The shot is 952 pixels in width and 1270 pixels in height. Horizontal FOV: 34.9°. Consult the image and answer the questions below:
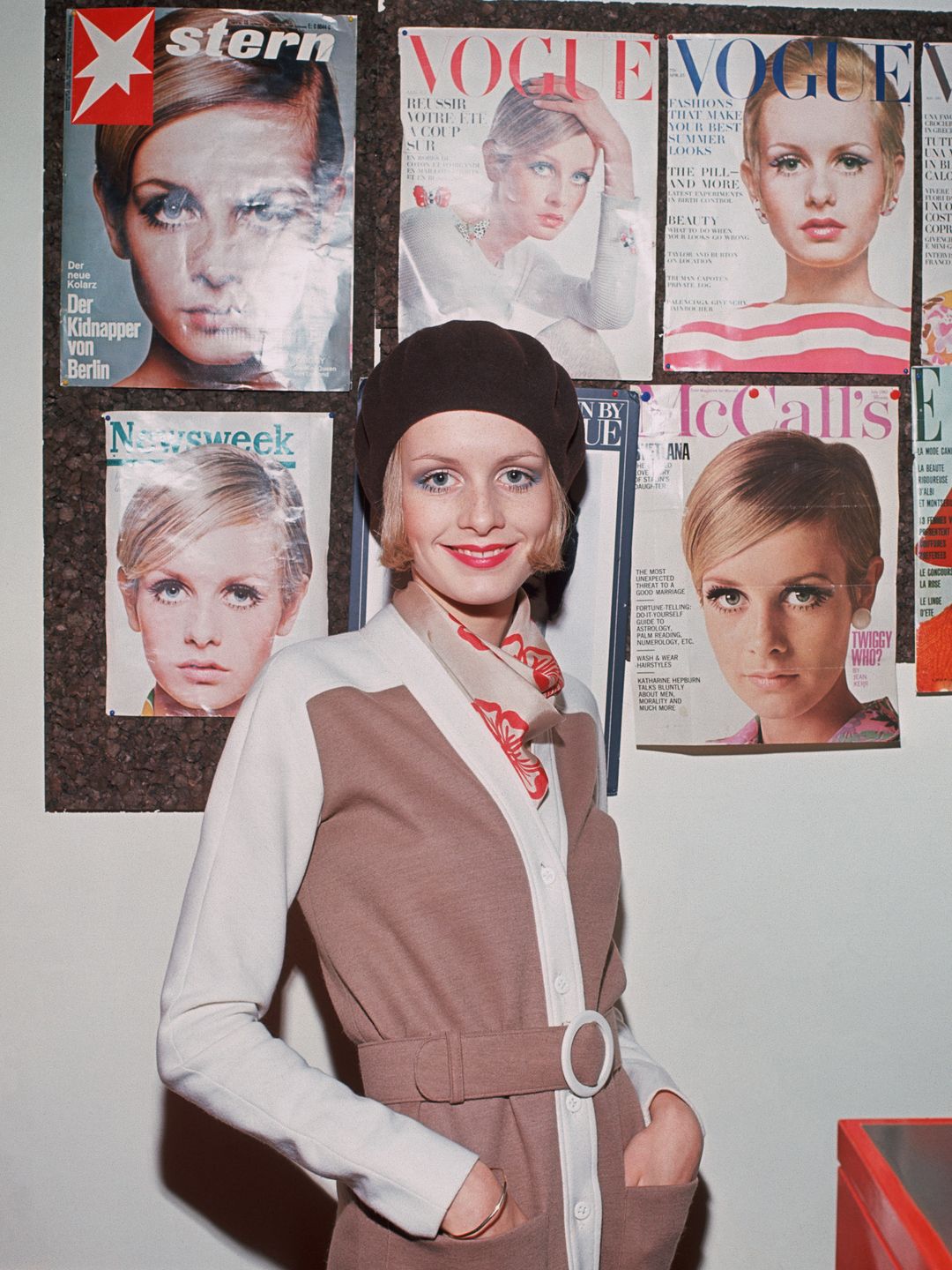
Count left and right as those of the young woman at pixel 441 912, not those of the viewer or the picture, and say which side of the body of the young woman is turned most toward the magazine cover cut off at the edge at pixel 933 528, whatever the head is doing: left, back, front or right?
left

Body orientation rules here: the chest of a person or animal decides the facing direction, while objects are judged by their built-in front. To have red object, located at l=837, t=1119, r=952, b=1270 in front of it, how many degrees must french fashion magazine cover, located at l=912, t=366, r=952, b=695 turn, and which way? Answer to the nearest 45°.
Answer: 0° — it already faces it

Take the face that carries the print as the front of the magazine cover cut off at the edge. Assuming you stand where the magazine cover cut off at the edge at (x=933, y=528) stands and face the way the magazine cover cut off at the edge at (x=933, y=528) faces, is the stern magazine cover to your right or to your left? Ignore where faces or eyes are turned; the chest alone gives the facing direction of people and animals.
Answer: on your right

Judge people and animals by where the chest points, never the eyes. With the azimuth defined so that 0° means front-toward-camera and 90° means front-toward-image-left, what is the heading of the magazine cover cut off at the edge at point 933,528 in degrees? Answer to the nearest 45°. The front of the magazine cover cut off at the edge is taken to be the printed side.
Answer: approximately 0°

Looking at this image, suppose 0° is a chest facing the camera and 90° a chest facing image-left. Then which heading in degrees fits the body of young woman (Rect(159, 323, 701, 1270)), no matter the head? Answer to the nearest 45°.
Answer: approximately 315°
